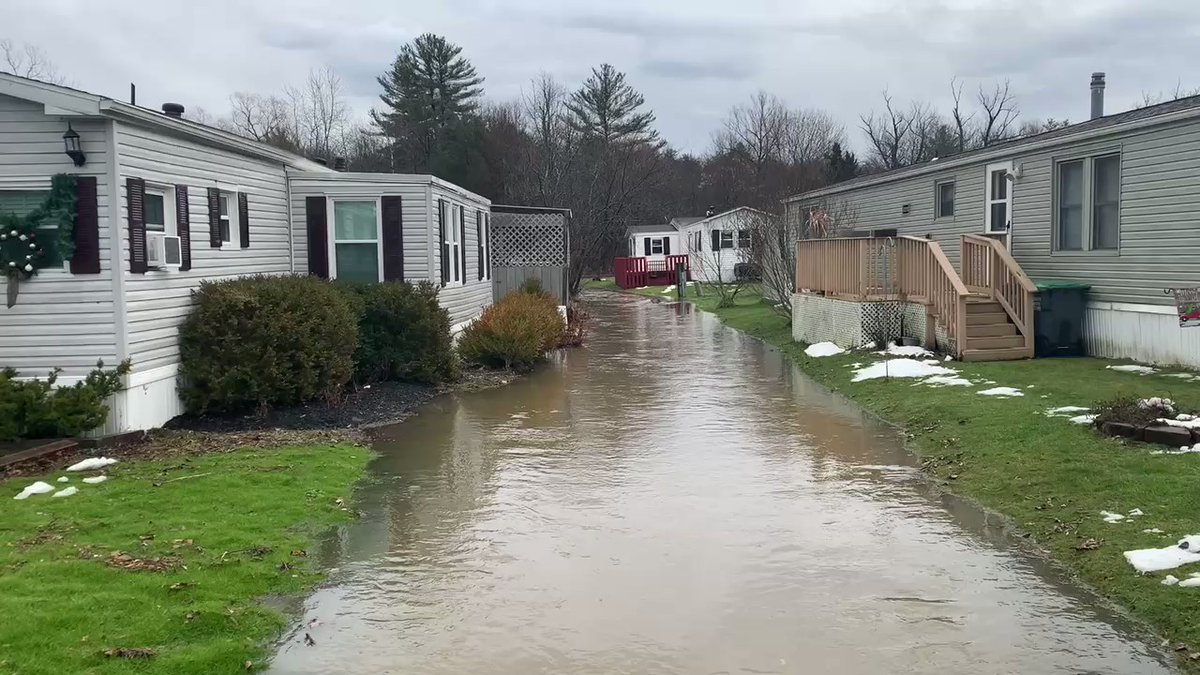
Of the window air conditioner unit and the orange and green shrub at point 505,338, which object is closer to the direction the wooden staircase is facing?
the window air conditioner unit

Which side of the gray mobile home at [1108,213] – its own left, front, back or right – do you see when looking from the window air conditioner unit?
front

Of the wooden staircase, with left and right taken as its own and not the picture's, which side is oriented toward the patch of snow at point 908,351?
right

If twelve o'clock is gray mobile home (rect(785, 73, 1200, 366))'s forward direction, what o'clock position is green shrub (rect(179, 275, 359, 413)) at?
The green shrub is roughly at 12 o'clock from the gray mobile home.

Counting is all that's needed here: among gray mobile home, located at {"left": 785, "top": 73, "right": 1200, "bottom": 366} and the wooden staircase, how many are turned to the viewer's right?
0

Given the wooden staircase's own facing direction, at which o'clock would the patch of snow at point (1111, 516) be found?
The patch of snow is roughly at 12 o'clock from the wooden staircase.

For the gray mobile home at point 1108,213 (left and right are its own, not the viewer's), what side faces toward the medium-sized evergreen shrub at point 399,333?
front

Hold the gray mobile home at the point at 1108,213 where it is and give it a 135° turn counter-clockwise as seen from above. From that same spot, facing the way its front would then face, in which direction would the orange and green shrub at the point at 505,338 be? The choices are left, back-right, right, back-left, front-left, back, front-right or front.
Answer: back

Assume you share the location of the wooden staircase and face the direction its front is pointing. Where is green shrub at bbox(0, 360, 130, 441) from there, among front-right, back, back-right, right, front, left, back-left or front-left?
front-right

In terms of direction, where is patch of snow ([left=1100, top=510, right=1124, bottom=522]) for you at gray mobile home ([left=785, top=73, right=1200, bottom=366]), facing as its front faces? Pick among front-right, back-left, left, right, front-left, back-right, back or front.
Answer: front-left

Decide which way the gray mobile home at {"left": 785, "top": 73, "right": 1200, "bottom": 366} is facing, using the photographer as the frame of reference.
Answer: facing the viewer and to the left of the viewer

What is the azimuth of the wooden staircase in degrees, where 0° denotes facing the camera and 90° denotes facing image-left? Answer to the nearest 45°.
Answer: approximately 0°
